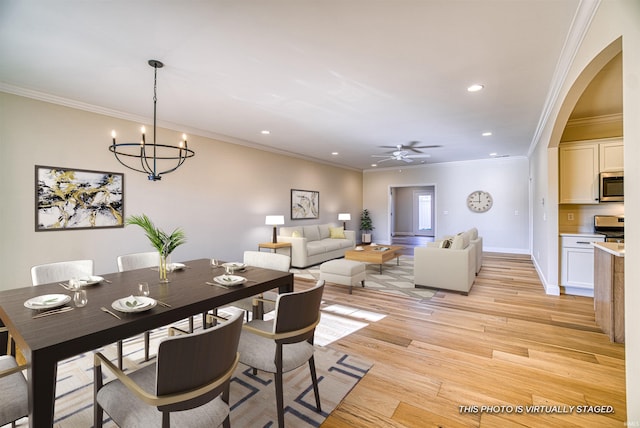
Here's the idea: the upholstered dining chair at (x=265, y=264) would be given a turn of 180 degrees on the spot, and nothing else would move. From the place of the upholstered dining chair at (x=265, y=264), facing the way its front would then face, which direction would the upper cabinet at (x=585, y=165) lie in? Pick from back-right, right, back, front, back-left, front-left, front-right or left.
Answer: front-right

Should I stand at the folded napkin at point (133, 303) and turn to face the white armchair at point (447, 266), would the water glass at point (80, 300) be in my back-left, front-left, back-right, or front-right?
back-left

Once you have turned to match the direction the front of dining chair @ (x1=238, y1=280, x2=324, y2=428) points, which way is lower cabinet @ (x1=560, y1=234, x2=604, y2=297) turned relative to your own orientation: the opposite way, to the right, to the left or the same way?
to the left

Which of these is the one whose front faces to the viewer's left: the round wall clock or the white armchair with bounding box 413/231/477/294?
the white armchair

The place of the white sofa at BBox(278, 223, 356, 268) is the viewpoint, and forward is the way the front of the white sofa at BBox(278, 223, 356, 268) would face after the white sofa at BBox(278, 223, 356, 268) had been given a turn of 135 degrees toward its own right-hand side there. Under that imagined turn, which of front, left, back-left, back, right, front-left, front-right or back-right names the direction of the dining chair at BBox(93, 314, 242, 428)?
left

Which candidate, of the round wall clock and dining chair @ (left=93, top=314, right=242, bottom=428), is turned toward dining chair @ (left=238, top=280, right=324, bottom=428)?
the round wall clock

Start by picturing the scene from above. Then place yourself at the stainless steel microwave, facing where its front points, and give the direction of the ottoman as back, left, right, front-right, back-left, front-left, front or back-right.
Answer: front-right

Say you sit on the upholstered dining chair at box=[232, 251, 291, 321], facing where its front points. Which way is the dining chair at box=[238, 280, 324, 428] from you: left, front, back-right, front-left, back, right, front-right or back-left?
front-left

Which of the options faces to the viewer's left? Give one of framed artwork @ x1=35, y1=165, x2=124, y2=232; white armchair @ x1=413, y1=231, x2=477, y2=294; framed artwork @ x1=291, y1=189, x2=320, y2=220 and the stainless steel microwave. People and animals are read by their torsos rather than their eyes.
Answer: the white armchair

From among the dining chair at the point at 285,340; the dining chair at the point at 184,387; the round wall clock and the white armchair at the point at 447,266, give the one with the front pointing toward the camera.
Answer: the round wall clock

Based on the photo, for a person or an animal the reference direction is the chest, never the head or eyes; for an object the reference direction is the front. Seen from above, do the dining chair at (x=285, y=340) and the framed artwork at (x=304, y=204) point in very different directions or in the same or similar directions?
very different directions

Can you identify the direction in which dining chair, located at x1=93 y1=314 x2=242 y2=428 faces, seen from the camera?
facing away from the viewer and to the left of the viewer

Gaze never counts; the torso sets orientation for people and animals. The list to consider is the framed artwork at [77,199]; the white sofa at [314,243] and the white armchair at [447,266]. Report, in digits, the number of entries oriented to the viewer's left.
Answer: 1

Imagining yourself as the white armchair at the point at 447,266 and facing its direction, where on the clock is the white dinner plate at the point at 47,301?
The white dinner plate is roughly at 10 o'clock from the white armchair.

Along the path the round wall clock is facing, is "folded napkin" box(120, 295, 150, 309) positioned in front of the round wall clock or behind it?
in front

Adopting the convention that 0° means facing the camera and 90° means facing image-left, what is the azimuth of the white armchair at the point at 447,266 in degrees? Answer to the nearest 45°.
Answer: approximately 90°

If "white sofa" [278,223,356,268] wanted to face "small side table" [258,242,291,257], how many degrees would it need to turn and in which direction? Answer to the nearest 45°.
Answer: approximately 90° to its right

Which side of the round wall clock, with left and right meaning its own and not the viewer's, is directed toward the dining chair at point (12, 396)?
front

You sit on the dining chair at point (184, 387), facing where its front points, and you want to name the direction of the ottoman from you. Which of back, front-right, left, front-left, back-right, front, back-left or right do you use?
right
